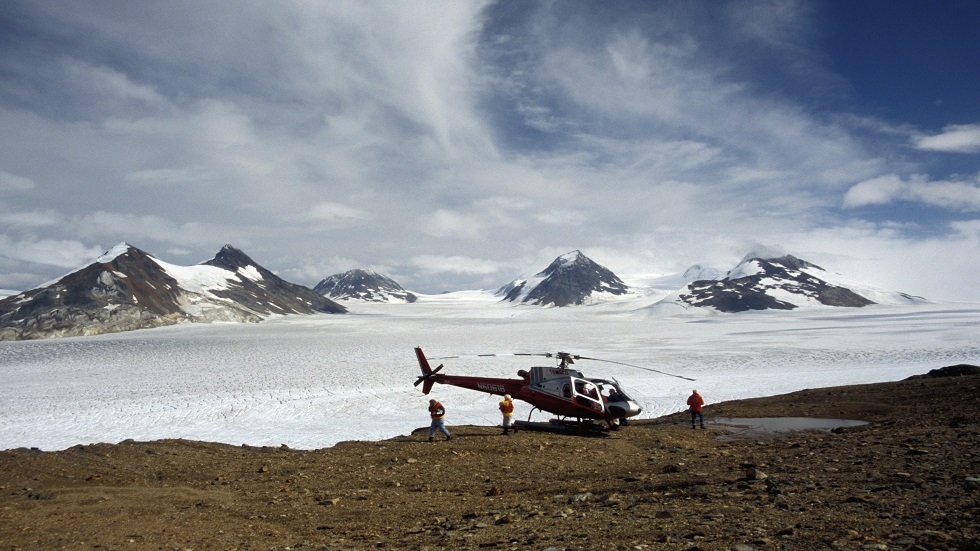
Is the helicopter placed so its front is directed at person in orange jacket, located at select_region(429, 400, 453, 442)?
no
